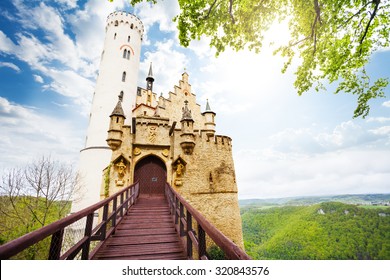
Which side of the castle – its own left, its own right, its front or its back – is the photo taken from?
front

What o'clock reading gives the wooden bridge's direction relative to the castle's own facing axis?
The wooden bridge is roughly at 12 o'clock from the castle.
